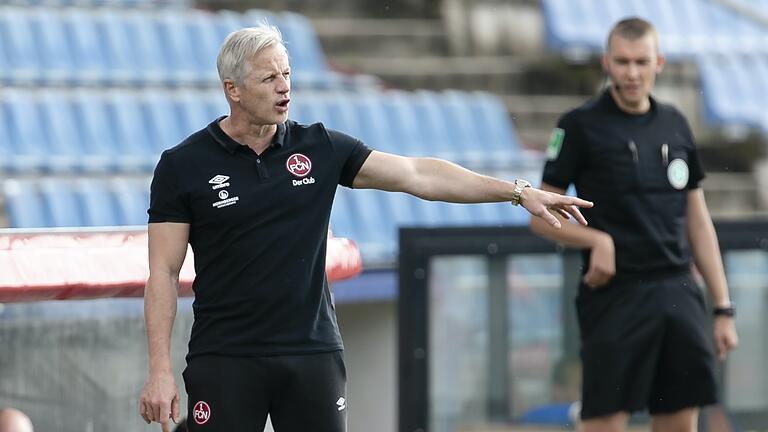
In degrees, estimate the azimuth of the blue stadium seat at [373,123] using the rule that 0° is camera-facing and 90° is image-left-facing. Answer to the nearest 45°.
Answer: approximately 315°

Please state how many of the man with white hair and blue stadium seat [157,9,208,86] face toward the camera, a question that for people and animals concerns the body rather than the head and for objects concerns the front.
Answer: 2

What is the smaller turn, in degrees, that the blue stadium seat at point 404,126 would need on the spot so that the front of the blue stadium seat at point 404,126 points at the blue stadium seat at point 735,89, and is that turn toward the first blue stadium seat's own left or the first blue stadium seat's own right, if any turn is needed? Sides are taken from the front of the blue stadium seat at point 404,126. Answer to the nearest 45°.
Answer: approximately 45° to the first blue stadium seat's own left

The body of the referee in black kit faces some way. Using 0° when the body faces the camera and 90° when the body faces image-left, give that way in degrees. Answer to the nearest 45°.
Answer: approximately 0°

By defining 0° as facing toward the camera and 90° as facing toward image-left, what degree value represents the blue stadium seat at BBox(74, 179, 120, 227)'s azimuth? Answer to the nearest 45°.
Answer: approximately 315°

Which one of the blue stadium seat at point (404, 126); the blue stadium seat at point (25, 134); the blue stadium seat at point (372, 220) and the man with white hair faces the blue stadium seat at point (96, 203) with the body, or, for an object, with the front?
the blue stadium seat at point (25, 134)
